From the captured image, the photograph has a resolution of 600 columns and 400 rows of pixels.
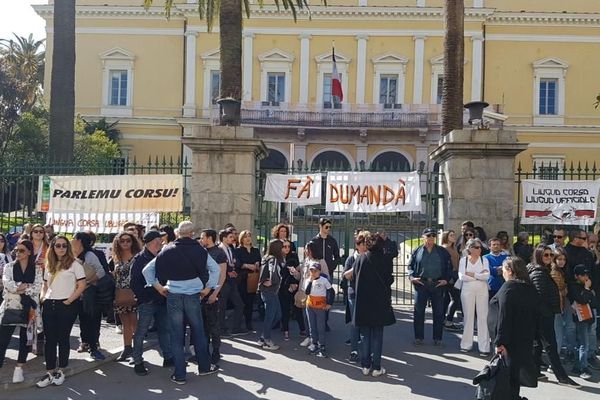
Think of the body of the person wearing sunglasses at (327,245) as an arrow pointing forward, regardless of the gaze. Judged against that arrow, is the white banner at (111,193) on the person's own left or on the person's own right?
on the person's own right

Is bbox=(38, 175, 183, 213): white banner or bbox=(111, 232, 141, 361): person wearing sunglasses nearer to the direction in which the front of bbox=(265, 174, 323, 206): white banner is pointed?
the person wearing sunglasses

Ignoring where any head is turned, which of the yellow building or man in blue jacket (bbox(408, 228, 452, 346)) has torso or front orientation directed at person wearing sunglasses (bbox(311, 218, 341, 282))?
the yellow building

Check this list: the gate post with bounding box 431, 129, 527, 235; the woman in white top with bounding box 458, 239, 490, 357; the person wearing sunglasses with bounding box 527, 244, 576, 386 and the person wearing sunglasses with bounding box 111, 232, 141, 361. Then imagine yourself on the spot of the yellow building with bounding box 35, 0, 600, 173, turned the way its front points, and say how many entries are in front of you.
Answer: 4

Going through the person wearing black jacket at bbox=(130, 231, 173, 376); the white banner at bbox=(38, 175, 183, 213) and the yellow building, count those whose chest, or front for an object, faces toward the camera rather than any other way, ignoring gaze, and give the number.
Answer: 2

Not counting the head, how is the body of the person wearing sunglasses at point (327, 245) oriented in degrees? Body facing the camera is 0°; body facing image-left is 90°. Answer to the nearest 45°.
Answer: approximately 0°

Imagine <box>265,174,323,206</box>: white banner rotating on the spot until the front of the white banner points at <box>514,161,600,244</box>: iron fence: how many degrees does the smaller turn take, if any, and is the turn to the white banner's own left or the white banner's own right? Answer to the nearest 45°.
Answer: approximately 90° to the white banner's own left

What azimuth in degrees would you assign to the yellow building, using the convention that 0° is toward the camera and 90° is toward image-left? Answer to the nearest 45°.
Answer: approximately 0°
